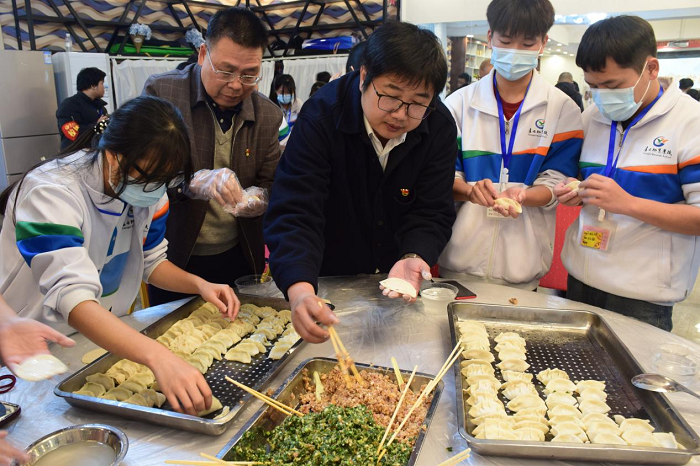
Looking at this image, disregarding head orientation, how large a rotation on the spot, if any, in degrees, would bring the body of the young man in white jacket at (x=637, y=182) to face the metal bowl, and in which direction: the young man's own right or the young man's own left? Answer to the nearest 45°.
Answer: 0° — they already face it

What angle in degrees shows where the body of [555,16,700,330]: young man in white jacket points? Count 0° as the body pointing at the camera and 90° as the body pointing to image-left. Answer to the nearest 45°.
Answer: approximately 45°

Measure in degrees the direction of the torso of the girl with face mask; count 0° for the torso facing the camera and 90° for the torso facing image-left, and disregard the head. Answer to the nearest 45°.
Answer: approximately 315°

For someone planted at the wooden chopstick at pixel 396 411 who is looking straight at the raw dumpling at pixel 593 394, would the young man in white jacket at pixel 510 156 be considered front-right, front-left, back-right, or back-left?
front-left

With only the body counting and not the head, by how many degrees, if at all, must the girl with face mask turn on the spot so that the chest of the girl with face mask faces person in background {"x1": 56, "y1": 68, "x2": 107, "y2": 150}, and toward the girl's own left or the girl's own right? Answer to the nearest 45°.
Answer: approximately 135° to the girl's own left

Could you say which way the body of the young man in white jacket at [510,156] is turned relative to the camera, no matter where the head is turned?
toward the camera

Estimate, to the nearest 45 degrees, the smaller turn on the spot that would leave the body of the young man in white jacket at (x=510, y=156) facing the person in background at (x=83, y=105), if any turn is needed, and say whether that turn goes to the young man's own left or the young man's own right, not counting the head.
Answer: approximately 135° to the young man's own right

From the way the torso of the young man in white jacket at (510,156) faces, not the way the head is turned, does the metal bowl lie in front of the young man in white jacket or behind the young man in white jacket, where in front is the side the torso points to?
in front

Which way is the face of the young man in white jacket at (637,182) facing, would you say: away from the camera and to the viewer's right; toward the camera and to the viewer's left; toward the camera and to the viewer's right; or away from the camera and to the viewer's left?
toward the camera and to the viewer's left

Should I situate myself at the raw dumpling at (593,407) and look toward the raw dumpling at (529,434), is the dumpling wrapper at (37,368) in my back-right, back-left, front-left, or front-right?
front-right

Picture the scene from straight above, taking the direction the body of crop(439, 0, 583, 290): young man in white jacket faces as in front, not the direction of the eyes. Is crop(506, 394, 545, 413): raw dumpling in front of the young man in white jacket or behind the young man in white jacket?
in front

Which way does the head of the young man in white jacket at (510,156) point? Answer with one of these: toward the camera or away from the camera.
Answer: toward the camera
